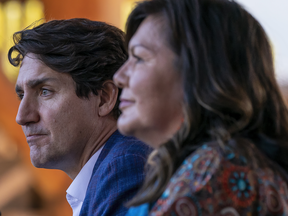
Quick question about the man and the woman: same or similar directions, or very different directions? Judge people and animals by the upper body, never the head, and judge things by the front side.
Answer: same or similar directions

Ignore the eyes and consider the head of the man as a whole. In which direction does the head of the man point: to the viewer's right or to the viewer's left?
to the viewer's left

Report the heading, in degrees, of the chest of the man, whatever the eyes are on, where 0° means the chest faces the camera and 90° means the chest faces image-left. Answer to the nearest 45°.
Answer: approximately 90°

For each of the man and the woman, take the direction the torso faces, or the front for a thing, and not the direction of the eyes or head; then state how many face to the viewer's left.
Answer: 2

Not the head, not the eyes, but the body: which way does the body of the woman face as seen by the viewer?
to the viewer's left

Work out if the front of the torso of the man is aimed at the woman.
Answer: no

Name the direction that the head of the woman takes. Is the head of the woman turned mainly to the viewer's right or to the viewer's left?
to the viewer's left

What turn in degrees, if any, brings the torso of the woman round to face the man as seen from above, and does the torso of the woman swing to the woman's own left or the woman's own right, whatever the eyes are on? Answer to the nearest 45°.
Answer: approximately 45° to the woman's own right
